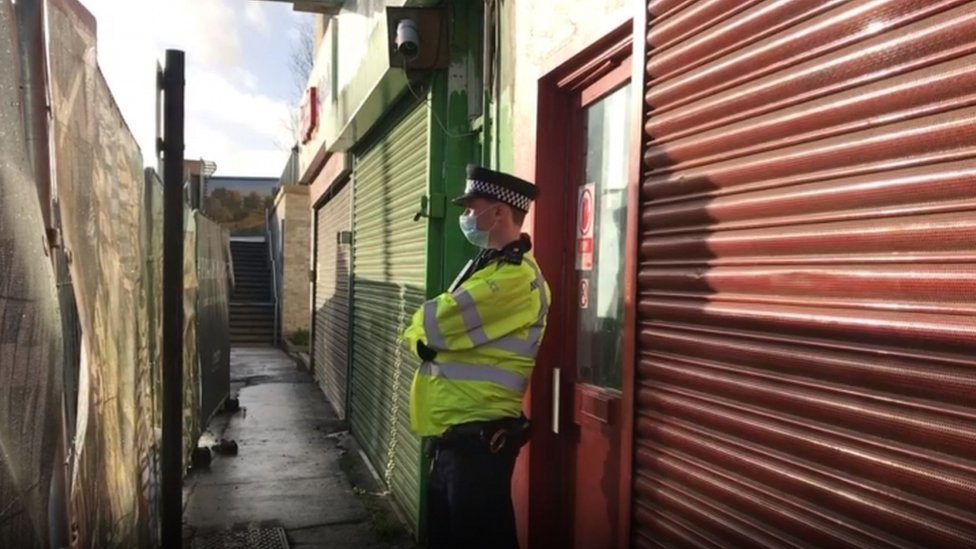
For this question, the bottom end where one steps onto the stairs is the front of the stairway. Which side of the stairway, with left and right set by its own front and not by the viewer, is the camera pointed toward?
front

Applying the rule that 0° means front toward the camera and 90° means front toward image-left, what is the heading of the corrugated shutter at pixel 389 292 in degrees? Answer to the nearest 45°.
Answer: approximately 90°

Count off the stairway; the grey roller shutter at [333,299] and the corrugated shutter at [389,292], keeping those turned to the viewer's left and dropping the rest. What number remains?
2

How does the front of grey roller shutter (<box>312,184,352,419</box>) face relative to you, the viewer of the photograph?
facing to the left of the viewer

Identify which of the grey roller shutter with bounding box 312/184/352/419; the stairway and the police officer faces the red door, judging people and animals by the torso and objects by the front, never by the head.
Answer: the stairway

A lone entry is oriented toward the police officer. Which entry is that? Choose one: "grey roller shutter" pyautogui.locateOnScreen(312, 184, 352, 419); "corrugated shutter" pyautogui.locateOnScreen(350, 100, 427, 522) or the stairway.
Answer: the stairway

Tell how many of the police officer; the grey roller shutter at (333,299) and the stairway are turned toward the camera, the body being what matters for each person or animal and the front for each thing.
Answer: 1

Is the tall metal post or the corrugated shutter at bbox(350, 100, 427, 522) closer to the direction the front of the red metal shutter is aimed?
the tall metal post

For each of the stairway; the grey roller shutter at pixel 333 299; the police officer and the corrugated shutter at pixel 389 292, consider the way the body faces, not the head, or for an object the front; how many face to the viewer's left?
3

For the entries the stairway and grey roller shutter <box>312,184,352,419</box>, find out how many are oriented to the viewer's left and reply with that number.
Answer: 1

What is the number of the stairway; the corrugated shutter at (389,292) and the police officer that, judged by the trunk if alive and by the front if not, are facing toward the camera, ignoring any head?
1
